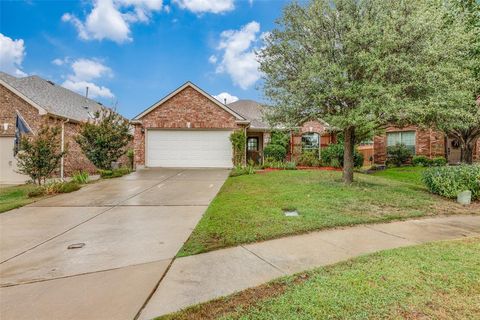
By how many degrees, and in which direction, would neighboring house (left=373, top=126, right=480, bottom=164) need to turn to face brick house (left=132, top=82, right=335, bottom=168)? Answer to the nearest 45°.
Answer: approximately 45° to its right

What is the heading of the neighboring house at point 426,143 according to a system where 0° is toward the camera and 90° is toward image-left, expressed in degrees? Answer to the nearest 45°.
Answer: approximately 0°

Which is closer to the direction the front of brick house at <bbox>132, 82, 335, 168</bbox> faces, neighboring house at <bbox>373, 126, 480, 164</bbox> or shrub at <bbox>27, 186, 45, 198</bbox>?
the shrub

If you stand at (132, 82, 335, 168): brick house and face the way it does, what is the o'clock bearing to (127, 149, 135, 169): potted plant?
The potted plant is roughly at 2 o'clock from the brick house.

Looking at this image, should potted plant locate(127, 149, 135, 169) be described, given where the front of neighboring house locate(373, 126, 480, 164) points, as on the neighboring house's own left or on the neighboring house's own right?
on the neighboring house's own right

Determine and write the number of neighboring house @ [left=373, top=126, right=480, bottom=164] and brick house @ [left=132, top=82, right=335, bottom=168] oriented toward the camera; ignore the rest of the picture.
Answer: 2

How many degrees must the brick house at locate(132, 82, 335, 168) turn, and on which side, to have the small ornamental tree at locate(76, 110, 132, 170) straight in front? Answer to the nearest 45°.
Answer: approximately 45° to its right

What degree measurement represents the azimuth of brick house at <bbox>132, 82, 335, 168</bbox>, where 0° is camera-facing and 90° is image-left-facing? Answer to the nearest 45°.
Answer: approximately 0°

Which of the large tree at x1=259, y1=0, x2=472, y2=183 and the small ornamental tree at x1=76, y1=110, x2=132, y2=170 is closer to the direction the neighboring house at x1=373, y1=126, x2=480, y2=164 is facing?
the large tree

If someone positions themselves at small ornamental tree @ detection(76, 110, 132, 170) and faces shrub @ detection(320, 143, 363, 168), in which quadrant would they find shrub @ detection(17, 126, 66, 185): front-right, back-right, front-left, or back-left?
back-right
